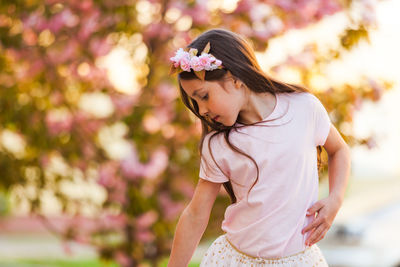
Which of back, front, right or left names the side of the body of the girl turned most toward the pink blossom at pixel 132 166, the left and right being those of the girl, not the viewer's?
back

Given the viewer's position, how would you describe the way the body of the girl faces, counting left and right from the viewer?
facing the viewer

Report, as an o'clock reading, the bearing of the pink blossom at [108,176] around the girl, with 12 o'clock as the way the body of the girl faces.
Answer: The pink blossom is roughly at 5 o'clock from the girl.

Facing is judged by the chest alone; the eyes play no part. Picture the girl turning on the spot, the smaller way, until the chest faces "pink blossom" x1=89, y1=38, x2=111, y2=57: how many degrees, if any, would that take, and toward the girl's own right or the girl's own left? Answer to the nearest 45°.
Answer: approximately 135° to the girl's own right

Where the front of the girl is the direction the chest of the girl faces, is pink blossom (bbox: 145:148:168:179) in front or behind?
behind

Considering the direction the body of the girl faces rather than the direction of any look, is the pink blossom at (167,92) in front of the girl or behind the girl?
behind

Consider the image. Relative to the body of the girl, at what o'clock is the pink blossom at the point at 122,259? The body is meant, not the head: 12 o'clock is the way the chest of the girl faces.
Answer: The pink blossom is roughly at 5 o'clock from the girl.

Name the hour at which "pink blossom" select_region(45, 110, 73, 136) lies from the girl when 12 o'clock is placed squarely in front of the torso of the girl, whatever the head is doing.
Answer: The pink blossom is roughly at 5 o'clock from the girl.

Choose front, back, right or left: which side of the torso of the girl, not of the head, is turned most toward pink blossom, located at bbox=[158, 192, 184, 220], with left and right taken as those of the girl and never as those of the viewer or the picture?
back

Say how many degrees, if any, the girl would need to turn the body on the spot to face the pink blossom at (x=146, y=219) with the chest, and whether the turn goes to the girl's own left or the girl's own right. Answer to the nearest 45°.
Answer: approximately 180°

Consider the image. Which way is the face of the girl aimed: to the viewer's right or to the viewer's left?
to the viewer's left

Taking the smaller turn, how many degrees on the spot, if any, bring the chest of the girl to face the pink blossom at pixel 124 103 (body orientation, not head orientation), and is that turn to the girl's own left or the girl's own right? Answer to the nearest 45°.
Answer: approximately 180°
